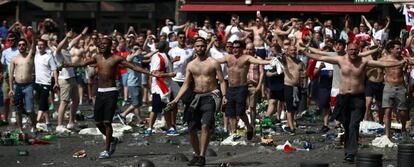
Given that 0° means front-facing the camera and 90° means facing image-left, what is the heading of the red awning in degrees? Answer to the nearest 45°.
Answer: approximately 0°

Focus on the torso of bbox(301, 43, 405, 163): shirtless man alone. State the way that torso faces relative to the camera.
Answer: toward the camera

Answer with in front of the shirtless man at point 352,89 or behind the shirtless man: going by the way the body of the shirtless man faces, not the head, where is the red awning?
behind

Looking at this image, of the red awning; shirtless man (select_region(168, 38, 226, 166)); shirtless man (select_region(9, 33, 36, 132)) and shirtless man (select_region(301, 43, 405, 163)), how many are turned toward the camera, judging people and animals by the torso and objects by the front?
4

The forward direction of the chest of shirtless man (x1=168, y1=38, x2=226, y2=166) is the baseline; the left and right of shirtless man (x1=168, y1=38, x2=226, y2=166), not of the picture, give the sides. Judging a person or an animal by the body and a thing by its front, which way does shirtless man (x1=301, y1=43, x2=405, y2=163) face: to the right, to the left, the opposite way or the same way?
the same way

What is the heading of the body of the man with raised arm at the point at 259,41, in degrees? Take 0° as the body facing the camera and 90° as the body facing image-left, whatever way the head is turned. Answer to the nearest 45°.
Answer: approximately 45°

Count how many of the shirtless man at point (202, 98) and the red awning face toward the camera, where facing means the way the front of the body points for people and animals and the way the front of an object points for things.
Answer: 2

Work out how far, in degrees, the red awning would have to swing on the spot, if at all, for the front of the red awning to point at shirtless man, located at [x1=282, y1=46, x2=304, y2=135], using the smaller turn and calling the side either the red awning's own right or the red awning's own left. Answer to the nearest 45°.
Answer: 0° — it already faces them

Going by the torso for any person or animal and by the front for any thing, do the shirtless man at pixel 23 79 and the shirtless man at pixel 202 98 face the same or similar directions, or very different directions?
same or similar directions

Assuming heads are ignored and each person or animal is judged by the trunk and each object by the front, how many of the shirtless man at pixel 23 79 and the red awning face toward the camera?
2

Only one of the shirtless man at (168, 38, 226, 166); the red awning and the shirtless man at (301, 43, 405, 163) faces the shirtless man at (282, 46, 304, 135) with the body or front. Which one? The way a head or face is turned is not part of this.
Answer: the red awning
